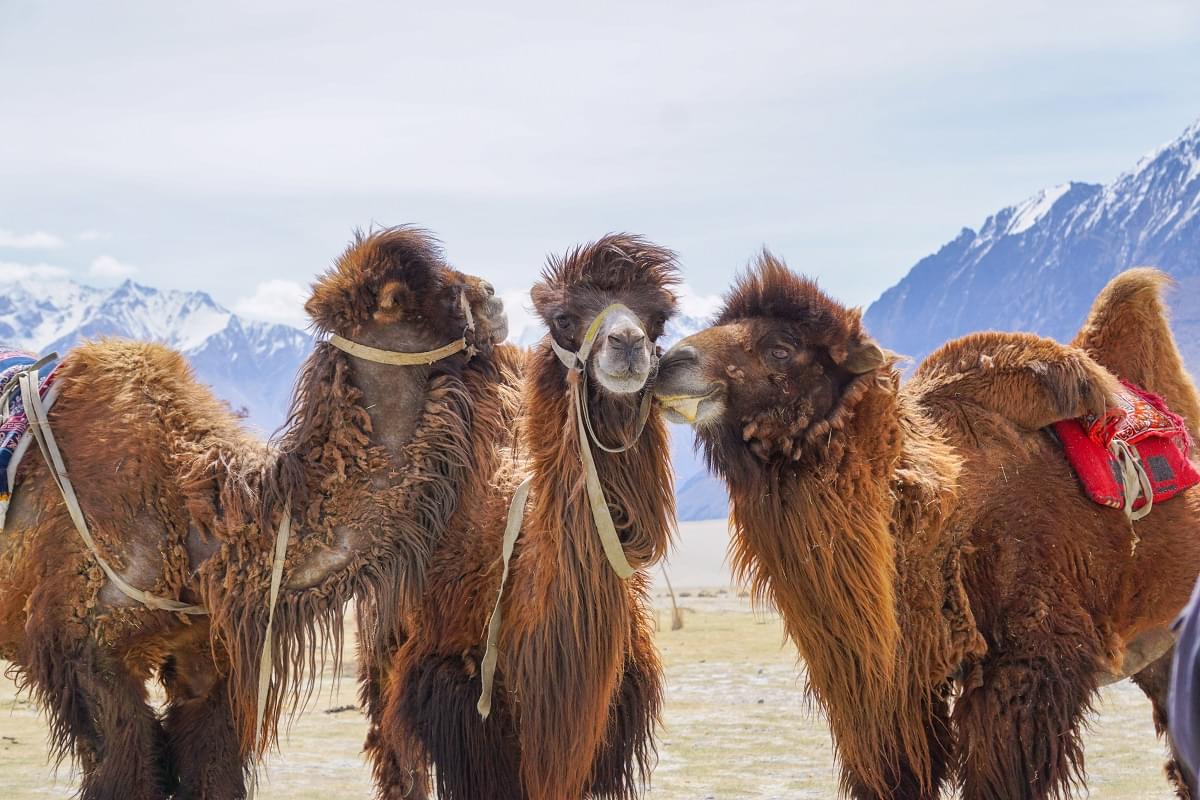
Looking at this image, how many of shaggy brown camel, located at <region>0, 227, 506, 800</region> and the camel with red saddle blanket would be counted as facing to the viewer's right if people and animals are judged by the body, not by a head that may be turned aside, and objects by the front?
1

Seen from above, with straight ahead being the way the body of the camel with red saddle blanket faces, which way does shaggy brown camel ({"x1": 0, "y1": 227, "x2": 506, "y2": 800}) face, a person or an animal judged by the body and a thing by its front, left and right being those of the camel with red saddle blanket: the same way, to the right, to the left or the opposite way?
the opposite way

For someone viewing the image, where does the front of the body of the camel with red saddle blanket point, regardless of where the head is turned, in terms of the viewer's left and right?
facing the viewer and to the left of the viewer

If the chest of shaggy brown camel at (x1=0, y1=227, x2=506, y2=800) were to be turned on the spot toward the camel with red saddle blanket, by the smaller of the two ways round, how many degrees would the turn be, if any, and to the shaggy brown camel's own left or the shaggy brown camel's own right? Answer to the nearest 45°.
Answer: approximately 45° to the shaggy brown camel's own right

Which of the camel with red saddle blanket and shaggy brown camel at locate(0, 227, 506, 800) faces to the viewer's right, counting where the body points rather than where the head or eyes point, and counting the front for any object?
the shaggy brown camel

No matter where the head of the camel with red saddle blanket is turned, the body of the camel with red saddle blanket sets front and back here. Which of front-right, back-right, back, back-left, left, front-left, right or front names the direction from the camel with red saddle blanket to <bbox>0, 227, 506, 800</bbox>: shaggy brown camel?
front-right

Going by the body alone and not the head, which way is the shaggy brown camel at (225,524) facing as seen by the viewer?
to the viewer's right

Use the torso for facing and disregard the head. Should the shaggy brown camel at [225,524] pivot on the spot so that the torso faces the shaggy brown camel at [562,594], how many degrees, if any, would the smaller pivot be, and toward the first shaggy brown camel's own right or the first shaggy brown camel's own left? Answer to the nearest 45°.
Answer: approximately 45° to the first shaggy brown camel's own right
